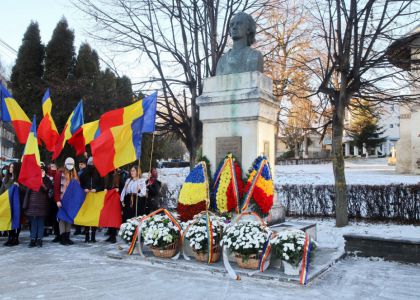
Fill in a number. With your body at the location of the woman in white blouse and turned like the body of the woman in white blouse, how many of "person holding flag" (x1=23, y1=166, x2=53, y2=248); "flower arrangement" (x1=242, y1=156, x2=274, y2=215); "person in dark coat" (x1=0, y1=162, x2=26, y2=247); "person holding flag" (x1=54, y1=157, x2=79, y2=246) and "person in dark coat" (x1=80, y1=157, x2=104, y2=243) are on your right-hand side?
4

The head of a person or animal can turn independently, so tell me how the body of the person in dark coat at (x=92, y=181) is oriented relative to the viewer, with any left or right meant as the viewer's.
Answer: facing the viewer

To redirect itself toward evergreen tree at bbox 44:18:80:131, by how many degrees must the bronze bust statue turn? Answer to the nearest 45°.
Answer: approximately 90° to its right

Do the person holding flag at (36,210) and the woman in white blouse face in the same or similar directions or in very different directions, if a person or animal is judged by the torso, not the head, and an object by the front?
same or similar directions

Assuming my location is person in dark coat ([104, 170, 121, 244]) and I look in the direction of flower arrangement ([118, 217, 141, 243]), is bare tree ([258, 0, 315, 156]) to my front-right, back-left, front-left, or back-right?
back-left

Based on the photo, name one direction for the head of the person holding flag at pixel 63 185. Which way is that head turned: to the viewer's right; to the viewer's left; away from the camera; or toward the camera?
toward the camera

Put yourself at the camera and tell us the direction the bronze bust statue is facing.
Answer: facing the viewer and to the left of the viewer

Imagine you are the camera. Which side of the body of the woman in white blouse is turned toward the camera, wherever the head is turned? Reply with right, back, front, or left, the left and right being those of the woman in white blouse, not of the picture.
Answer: front

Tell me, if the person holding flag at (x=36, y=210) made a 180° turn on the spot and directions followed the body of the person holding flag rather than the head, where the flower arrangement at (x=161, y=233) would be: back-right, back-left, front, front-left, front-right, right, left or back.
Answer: back-right

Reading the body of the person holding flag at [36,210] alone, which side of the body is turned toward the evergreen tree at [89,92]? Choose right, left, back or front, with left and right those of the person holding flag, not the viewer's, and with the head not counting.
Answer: back

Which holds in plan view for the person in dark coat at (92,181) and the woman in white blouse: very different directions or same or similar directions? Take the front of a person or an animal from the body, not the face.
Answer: same or similar directions

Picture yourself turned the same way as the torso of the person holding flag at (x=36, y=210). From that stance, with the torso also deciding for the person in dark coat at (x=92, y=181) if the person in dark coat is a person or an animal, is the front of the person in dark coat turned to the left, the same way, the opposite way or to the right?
the same way

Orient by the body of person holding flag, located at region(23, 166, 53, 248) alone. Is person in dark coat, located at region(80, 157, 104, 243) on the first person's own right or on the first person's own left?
on the first person's own left

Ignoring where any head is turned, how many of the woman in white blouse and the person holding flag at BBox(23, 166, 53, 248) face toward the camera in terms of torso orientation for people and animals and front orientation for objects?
2

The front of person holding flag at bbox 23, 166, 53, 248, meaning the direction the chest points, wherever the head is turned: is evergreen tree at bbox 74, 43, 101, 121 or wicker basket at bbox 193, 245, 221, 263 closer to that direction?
the wicker basket
